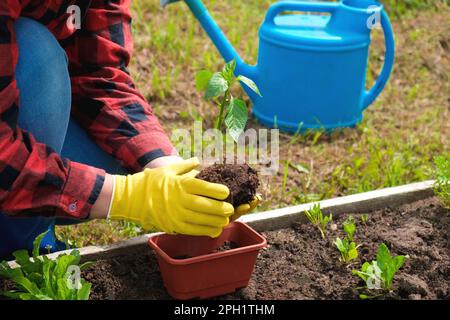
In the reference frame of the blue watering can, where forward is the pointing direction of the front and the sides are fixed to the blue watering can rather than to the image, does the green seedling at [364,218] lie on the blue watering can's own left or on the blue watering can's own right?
on the blue watering can's own left

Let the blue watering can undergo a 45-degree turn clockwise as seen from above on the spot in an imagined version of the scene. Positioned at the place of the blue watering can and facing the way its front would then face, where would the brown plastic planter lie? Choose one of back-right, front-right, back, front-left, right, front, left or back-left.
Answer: back-left

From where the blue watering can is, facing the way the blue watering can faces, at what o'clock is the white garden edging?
The white garden edging is roughly at 9 o'clock from the blue watering can.

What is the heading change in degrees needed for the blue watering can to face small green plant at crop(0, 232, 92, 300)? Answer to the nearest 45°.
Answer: approximately 90° to its left

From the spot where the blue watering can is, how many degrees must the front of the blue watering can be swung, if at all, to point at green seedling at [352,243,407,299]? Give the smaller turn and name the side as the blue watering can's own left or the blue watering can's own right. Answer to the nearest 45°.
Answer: approximately 90° to the blue watering can's own left

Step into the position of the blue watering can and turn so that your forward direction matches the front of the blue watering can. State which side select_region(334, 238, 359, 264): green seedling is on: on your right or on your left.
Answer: on your left

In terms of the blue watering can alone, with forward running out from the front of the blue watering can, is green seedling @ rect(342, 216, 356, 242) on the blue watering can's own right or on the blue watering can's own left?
on the blue watering can's own left

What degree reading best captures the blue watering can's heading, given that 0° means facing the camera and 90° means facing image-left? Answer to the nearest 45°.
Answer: approximately 90°
